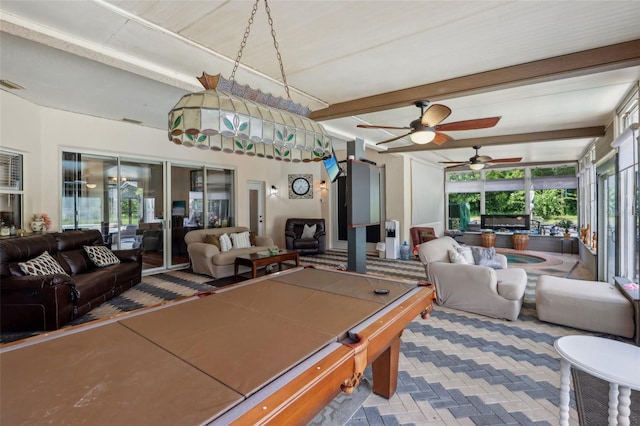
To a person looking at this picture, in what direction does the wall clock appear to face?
facing the viewer

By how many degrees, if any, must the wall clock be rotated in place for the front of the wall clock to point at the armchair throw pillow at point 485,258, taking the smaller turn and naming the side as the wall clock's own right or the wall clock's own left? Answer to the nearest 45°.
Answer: approximately 45° to the wall clock's own left

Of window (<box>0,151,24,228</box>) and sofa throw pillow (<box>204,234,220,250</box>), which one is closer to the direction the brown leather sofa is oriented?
the sofa throw pillow

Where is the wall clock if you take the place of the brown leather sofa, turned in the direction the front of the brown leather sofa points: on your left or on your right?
on your left

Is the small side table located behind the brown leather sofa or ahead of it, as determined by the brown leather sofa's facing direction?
ahead

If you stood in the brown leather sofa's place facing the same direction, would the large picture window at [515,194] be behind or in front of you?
in front

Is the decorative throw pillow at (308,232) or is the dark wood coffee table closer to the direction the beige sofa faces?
the dark wood coffee table

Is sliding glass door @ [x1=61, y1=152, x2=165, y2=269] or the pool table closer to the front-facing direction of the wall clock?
the pool table

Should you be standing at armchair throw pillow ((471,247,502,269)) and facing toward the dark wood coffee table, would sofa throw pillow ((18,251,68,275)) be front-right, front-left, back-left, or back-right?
front-left

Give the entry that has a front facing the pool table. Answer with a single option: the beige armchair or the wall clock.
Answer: the wall clock

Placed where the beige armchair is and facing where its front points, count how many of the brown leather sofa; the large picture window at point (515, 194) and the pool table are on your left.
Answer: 1

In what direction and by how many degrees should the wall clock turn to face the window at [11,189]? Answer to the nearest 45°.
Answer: approximately 45° to its right

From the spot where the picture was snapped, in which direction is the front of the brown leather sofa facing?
facing the viewer and to the right of the viewer

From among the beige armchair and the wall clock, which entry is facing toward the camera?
the wall clock
